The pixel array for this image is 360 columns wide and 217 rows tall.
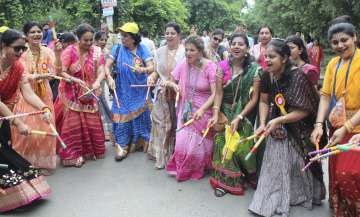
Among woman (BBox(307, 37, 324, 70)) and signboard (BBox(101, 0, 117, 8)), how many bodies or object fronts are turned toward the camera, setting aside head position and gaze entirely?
2

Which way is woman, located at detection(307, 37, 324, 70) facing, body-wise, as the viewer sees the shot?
toward the camera

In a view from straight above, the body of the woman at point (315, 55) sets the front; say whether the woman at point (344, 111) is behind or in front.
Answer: in front

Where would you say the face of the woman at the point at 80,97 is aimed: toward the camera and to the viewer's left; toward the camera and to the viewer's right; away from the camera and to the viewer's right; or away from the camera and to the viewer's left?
toward the camera and to the viewer's right

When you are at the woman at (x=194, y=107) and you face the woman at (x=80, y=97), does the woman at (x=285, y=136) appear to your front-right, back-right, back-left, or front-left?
back-left

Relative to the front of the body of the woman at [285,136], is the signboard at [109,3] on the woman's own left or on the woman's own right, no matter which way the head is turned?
on the woman's own right

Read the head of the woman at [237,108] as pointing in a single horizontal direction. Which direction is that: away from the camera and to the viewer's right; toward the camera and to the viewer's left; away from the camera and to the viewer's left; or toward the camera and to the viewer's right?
toward the camera and to the viewer's left

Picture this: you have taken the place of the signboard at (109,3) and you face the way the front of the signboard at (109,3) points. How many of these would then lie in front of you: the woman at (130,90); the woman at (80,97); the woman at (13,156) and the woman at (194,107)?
4

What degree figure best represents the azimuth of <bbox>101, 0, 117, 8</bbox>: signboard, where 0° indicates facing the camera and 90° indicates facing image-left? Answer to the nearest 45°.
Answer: approximately 0°

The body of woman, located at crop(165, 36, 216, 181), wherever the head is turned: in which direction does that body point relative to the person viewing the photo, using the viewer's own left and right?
facing the viewer and to the left of the viewer

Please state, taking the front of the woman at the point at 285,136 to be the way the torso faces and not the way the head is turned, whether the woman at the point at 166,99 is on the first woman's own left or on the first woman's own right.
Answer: on the first woman's own right

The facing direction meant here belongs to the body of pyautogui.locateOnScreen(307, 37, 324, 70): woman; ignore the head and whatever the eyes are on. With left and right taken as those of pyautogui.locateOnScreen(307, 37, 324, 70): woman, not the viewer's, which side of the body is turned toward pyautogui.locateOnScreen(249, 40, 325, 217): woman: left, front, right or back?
front

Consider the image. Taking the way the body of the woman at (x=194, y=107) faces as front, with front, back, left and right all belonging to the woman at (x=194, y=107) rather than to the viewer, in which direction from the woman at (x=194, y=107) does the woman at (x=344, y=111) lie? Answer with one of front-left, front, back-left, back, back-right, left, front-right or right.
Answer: left

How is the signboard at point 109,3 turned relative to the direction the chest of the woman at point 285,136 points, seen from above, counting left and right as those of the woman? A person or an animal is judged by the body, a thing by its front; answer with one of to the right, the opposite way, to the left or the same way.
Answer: to the left

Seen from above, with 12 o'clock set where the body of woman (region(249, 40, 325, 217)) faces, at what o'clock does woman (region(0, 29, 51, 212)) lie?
woman (region(0, 29, 51, 212)) is roughly at 1 o'clock from woman (region(249, 40, 325, 217)).
